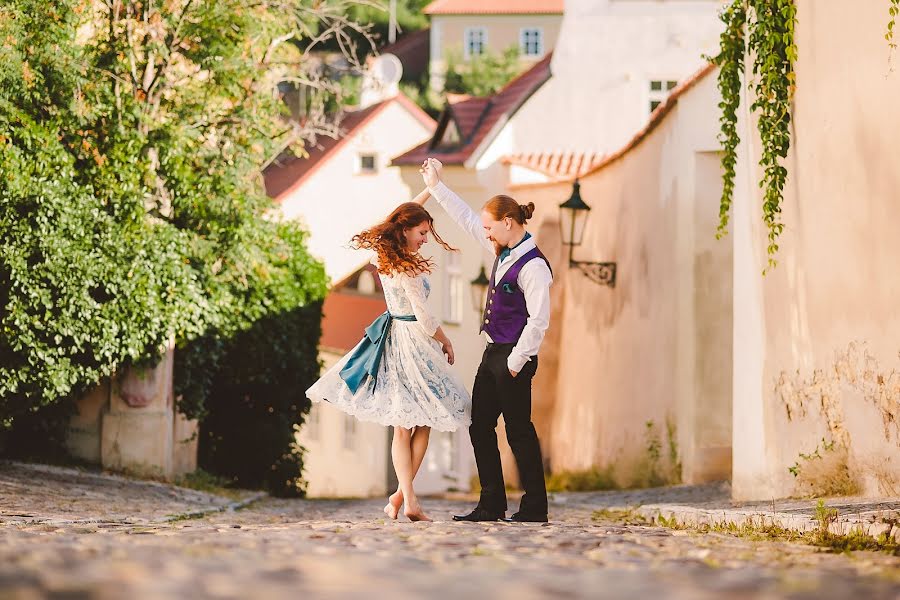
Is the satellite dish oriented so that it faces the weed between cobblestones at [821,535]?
yes

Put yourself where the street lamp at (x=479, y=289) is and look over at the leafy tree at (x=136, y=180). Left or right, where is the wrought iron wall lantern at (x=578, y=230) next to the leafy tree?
left

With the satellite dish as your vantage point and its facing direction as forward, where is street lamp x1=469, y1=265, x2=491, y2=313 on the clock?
The street lamp is roughly at 12 o'clock from the satellite dish.

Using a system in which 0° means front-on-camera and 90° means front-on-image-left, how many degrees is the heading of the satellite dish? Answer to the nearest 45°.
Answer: approximately 0°

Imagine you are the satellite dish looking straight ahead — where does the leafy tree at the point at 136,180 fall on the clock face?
The leafy tree is roughly at 12 o'clock from the satellite dish.

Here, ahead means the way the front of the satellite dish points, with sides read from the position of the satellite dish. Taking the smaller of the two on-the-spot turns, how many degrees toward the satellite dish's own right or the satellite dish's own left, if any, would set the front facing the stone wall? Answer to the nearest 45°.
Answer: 0° — it already faces it

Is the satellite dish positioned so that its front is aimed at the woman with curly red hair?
yes

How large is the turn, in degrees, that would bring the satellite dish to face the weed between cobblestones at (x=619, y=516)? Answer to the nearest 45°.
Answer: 0° — it already faces it

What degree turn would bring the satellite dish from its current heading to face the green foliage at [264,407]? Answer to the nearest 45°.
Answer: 0° — it already faces it

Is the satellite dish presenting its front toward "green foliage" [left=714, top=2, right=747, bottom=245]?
yes
